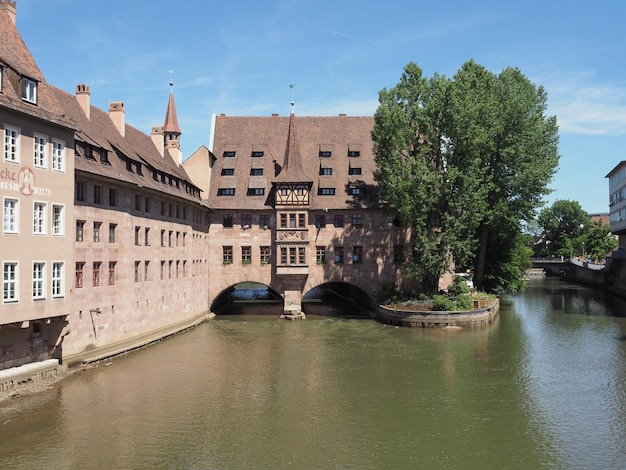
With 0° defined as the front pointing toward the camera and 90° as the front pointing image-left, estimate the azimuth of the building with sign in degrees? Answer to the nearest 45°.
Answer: approximately 315°

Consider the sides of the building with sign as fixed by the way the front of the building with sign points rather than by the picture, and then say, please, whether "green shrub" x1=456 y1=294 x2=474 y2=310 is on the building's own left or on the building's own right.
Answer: on the building's own left

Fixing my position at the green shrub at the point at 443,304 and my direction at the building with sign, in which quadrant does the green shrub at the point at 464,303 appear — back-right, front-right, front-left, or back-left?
back-left

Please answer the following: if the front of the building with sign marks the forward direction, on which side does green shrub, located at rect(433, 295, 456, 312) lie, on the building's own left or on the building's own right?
on the building's own left

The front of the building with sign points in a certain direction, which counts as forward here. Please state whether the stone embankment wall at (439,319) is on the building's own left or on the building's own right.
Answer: on the building's own left
